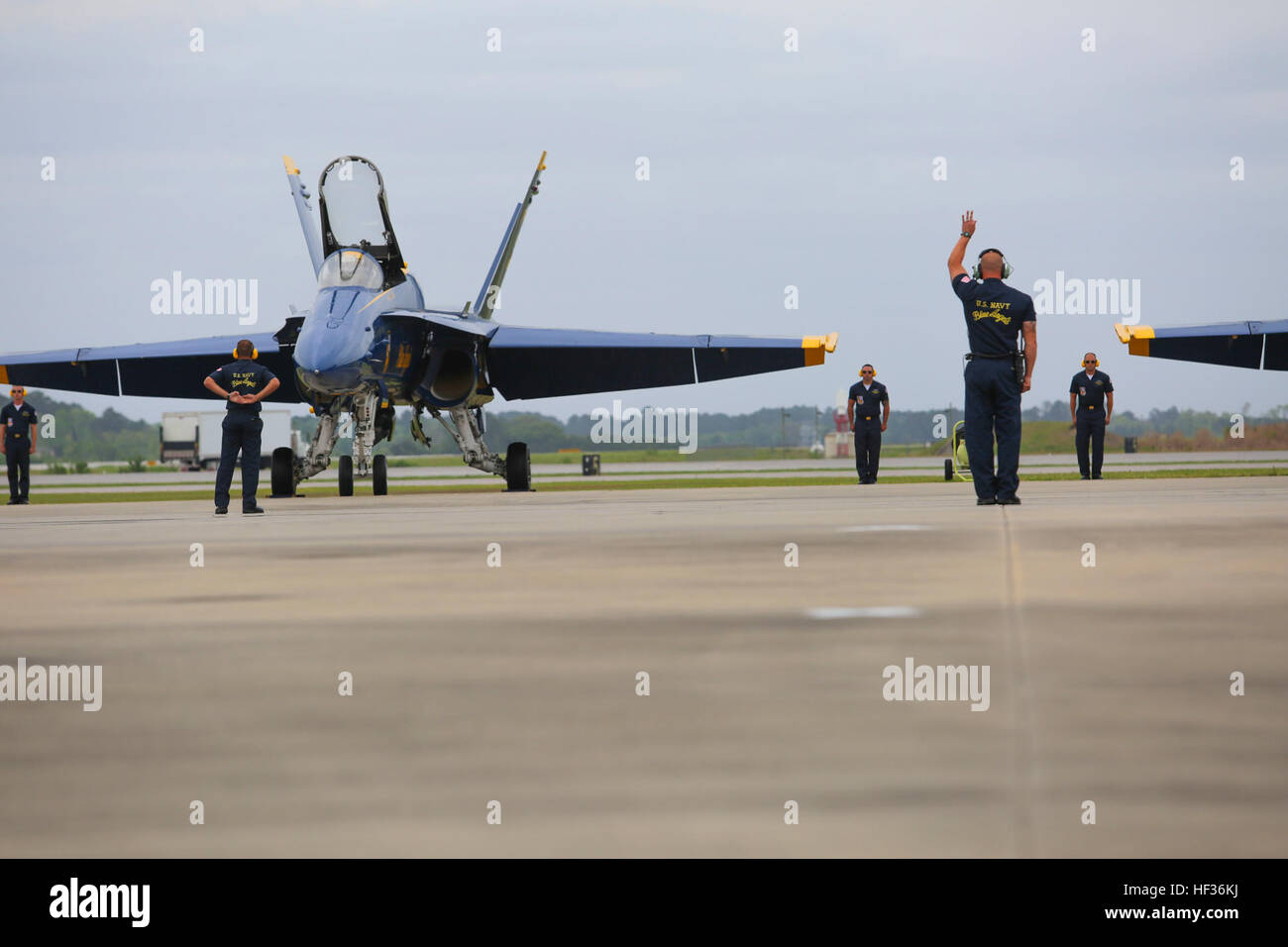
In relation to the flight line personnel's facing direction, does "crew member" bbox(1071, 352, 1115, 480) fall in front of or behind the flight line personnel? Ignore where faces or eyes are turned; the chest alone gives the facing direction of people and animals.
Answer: in front

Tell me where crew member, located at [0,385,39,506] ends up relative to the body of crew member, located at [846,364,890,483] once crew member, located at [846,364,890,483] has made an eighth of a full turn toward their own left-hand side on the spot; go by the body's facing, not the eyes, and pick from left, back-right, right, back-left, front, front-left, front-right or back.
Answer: back-right

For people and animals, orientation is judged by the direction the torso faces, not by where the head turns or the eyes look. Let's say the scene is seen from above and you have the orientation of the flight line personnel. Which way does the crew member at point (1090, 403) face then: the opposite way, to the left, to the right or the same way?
the opposite way

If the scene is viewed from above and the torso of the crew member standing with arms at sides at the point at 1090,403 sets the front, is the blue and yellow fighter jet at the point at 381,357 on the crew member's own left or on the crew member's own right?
on the crew member's own right

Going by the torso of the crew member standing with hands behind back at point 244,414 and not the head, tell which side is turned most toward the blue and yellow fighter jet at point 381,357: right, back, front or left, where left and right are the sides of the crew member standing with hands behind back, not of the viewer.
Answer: front

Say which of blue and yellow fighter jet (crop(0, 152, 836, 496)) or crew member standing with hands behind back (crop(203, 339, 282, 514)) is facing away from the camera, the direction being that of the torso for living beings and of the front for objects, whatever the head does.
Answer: the crew member standing with hands behind back

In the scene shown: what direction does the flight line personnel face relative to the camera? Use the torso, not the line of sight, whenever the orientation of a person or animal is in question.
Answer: away from the camera

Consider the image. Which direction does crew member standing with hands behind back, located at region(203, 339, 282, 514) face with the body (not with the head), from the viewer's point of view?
away from the camera

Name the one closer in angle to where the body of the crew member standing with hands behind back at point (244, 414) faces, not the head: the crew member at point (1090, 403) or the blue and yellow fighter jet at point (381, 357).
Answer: the blue and yellow fighter jet

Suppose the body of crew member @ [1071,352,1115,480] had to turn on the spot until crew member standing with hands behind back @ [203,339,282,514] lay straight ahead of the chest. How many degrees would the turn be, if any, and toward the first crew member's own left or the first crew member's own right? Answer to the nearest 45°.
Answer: approximately 45° to the first crew member's own right

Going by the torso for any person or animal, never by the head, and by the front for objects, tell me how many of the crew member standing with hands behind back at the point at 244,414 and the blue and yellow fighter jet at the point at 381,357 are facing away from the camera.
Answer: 1

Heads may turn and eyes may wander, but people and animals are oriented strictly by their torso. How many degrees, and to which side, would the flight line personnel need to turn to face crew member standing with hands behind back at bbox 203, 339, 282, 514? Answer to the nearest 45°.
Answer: approximately 90° to their left

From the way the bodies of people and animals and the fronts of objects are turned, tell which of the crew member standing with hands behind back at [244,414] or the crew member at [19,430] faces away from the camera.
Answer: the crew member standing with hands behind back at [244,414]

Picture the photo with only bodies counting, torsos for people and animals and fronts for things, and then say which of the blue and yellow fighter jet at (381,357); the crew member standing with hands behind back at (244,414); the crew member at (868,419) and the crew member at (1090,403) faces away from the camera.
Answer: the crew member standing with hands behind back at (244,414)
